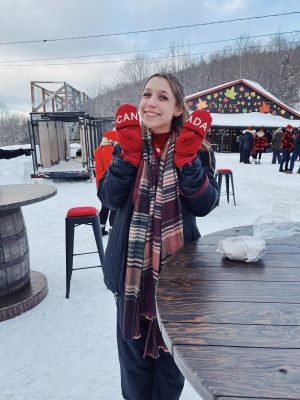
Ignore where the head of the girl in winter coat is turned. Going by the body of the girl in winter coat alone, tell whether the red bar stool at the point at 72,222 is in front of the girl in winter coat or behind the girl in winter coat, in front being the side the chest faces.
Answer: behind

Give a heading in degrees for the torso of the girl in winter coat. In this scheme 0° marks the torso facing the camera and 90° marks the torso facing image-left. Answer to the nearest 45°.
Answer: approximately 0°

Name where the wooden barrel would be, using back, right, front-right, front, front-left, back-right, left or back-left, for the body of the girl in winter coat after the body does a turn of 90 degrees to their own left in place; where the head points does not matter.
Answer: back-left
